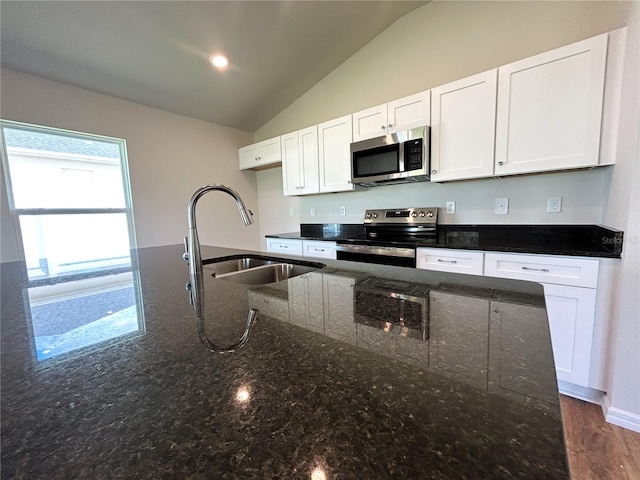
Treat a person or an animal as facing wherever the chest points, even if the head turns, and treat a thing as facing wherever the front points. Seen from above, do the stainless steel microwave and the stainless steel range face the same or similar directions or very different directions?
same or similar directions

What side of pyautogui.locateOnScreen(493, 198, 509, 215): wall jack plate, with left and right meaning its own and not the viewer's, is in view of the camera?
front

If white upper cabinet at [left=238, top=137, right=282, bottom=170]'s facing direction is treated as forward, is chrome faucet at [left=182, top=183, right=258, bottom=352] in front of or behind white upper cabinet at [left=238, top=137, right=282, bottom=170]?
in front

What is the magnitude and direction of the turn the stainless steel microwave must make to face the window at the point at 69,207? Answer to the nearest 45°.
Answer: approximately 45° to its right

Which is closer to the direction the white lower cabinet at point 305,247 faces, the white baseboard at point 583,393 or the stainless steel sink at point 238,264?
the stainless steel sink

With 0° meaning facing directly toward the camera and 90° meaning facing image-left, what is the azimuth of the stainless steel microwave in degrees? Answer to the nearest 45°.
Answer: approximately 45°

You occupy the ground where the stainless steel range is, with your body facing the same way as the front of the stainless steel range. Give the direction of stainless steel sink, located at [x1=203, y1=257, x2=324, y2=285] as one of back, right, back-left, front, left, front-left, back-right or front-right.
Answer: front

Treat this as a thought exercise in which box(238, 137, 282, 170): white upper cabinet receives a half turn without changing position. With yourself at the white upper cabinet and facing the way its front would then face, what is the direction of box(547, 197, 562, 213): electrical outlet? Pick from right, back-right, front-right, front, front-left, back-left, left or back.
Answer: right

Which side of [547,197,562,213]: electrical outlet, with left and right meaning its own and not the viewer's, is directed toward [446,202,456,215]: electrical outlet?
right

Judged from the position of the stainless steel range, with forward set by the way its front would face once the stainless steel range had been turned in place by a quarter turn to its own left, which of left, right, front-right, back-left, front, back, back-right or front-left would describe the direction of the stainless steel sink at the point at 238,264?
right

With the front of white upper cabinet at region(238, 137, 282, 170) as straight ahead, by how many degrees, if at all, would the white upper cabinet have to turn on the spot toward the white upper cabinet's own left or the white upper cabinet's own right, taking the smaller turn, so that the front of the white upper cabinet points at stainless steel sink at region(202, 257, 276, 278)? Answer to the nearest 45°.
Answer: approximately 45° to the white upper cabinet's own left

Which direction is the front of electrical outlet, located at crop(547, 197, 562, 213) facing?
toward the camera

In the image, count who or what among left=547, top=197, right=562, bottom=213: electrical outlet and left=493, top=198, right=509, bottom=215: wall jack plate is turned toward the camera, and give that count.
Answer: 2

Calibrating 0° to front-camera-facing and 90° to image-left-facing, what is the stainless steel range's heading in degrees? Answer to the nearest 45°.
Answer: approximately 45°
